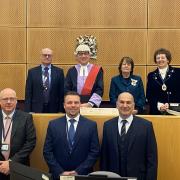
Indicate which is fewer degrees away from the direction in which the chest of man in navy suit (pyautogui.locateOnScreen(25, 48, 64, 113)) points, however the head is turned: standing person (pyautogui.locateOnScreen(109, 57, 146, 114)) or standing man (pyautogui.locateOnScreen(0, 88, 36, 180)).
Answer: the standing man

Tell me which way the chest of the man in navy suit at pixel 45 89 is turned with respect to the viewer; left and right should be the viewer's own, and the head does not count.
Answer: facing the viewer

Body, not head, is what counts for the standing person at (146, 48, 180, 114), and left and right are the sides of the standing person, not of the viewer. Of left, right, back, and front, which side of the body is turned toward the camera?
front

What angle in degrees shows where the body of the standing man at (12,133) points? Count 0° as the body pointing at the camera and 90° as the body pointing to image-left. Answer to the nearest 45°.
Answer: approximately 0°

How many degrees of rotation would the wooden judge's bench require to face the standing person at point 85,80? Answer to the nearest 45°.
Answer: approximately 135° to its right

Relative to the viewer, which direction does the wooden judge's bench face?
toward the camera

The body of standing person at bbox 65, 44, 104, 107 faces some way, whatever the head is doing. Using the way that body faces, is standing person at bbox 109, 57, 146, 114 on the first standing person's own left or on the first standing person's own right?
on the first standing person's own left

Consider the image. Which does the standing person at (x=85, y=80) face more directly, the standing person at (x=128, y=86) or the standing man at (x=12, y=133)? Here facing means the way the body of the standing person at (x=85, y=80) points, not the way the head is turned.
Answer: the standing man
